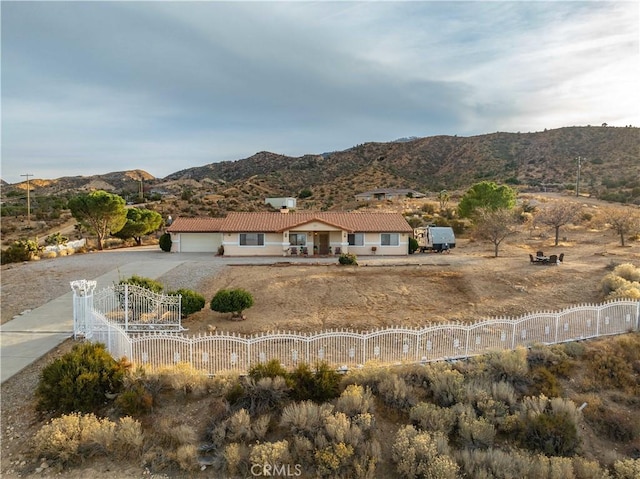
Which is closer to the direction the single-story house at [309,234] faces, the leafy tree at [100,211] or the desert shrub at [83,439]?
the desert shrub

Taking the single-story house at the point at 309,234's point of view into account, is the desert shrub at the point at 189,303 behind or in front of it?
in front

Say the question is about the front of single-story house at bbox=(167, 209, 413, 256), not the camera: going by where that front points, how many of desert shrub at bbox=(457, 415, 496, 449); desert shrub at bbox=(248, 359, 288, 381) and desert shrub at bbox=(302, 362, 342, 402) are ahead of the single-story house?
3

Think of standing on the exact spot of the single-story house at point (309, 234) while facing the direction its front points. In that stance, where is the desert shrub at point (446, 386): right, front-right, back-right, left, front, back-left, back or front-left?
front

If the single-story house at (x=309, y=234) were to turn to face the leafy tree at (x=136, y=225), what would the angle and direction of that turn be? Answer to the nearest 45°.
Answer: approximately 135° to its right

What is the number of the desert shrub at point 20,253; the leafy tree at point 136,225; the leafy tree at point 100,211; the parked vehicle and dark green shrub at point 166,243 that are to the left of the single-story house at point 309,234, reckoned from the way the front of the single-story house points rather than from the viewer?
1

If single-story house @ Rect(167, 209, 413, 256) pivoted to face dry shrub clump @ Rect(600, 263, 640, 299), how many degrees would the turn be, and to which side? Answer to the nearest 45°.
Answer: approximately 45° to its left

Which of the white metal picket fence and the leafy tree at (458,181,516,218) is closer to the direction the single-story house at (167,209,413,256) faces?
the white metal picket fence

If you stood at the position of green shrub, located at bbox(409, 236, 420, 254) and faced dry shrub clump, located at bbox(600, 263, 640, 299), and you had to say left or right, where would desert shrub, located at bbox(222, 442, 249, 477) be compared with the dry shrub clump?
right

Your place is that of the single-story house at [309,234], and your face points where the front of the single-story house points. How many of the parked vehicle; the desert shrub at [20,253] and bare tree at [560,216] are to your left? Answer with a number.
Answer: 2

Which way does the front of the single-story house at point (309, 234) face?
toward the camera

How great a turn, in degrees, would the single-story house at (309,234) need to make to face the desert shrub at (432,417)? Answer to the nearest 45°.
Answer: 0° — it already faces it

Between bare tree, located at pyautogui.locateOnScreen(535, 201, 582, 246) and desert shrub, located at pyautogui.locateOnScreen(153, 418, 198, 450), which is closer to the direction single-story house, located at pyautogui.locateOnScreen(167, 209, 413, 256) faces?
the desert shrub

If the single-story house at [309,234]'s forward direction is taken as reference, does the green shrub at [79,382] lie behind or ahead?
ahead

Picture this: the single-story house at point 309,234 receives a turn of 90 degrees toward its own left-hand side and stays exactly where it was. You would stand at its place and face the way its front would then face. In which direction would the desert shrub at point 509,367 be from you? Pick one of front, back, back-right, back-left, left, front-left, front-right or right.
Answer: right

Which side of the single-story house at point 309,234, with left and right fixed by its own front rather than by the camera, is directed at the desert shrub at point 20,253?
right

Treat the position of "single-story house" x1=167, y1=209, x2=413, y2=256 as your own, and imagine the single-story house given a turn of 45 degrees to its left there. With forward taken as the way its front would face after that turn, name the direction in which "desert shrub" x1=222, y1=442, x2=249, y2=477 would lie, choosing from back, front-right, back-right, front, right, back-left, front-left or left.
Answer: front-right

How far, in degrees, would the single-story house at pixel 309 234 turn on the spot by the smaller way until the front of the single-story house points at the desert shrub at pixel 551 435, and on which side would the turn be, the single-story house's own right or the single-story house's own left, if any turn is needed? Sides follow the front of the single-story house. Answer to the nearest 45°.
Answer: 0° — it already faces it
